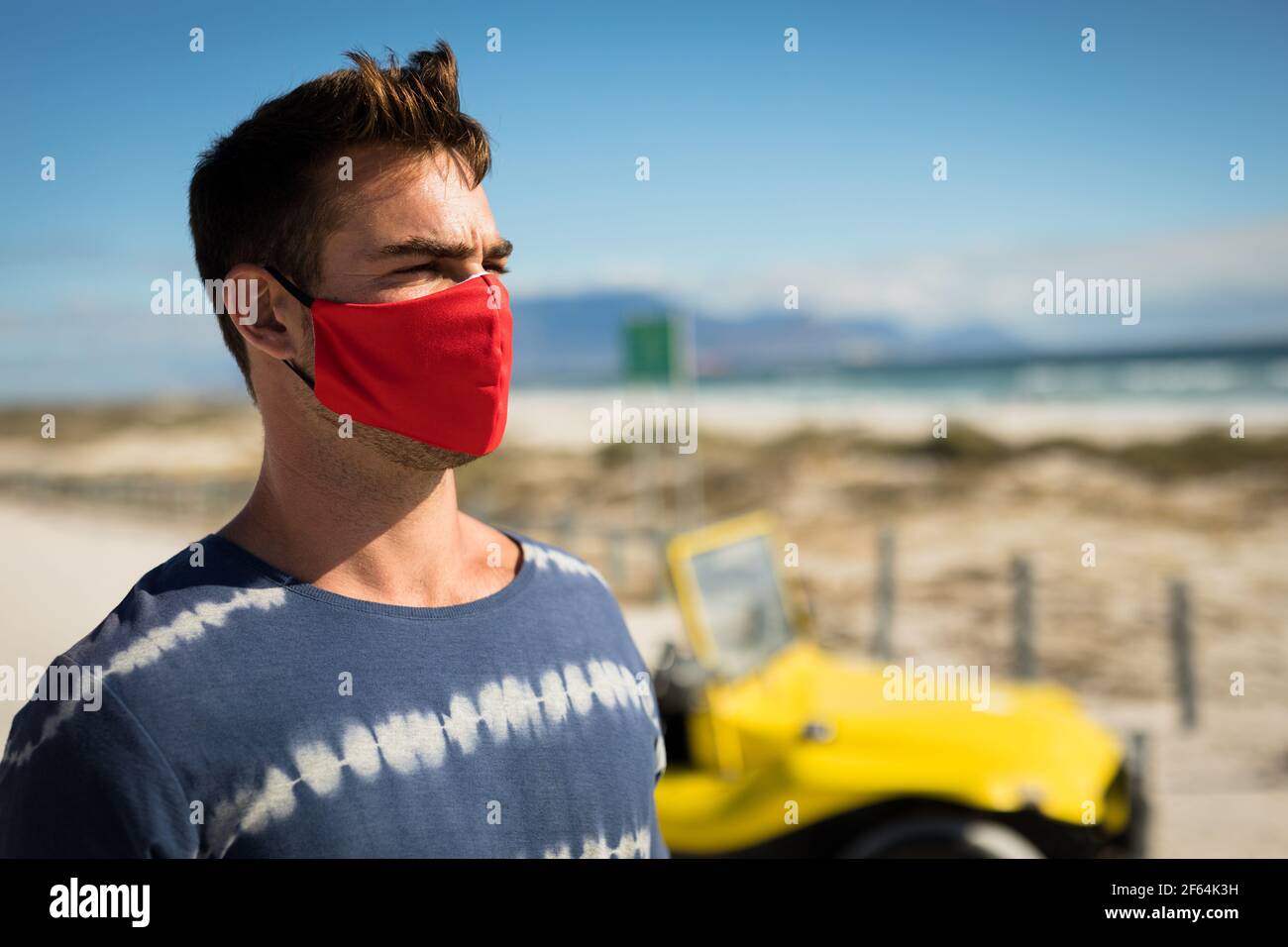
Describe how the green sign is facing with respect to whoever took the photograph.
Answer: facing the viewer

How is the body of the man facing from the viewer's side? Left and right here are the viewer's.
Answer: facing the viewer and to the right of the viewer

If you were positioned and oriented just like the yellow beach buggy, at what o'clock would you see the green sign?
The green sign is roughly at 7 o'clock from the yellow beach buggy.

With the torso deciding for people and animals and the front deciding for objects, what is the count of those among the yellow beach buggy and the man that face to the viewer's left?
0

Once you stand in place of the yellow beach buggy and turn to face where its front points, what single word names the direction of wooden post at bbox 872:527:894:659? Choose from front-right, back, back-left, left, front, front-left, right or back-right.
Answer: back-left

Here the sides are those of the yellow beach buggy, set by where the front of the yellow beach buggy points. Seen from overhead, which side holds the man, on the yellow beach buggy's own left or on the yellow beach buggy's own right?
on the yellow beach buggy's own right
